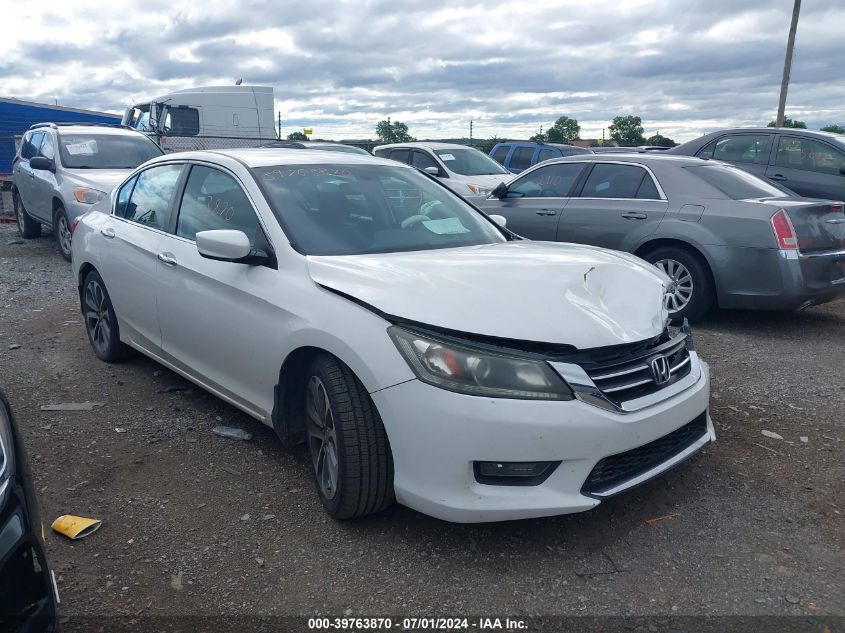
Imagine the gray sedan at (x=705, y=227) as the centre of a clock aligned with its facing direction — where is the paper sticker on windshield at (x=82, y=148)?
The paper sticker on windshield is roughly at 11 o'clock from the gray sedan.

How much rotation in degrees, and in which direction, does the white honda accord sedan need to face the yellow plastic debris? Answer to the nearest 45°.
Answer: approximately 135° to its right

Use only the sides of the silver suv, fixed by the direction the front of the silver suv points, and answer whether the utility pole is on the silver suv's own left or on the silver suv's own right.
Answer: on the silver suv's own left

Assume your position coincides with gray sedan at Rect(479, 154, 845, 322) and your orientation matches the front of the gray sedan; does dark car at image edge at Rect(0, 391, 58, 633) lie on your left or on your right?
on your left

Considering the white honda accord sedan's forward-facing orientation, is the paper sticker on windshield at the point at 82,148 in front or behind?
behind

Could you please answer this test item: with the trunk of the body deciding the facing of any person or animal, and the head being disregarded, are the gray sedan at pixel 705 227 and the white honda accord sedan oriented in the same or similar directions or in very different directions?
very different directions

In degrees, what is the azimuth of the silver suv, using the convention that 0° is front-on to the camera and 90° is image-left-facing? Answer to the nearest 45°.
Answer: approximately 315°

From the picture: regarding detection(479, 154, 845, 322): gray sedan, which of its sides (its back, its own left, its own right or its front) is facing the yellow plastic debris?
left

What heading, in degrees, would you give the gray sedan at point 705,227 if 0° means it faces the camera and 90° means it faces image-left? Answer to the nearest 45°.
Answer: approximately 135°

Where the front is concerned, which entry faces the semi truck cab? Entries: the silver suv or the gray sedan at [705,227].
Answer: the gray sedan
